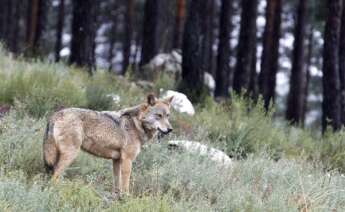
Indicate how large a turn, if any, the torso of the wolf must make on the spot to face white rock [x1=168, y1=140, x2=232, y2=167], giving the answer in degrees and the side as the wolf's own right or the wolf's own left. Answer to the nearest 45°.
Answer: approximately 45° to the wolf's own left

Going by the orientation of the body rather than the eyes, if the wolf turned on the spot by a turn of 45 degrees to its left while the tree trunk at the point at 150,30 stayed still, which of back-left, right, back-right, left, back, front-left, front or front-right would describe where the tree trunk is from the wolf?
front-left

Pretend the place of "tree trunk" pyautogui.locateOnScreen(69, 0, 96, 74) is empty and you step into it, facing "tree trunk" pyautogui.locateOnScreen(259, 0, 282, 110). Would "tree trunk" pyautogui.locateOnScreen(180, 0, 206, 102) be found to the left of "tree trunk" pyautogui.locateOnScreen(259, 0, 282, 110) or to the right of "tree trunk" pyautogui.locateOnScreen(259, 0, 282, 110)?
right

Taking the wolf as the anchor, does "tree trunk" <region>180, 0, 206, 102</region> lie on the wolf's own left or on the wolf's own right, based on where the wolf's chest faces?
on the wolf's own left

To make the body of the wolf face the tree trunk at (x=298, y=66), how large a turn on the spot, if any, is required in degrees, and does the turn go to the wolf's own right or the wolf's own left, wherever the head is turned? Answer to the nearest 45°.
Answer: approximately 45° to the wolf's own left

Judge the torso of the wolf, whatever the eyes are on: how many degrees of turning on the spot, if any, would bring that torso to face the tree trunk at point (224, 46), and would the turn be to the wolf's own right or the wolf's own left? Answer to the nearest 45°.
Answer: approximately 90° to the wolf's own left

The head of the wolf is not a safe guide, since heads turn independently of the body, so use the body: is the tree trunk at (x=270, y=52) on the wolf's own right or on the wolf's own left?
on the wolf's own left

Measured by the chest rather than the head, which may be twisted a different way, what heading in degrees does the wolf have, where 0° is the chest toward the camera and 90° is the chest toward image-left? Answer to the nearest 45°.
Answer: approximately 270°

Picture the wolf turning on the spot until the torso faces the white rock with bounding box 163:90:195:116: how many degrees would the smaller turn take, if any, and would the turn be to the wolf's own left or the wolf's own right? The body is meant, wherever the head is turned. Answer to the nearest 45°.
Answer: approximately 90° to the wolf's own left

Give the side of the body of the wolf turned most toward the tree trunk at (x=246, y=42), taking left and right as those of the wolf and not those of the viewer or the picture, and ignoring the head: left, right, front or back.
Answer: left
